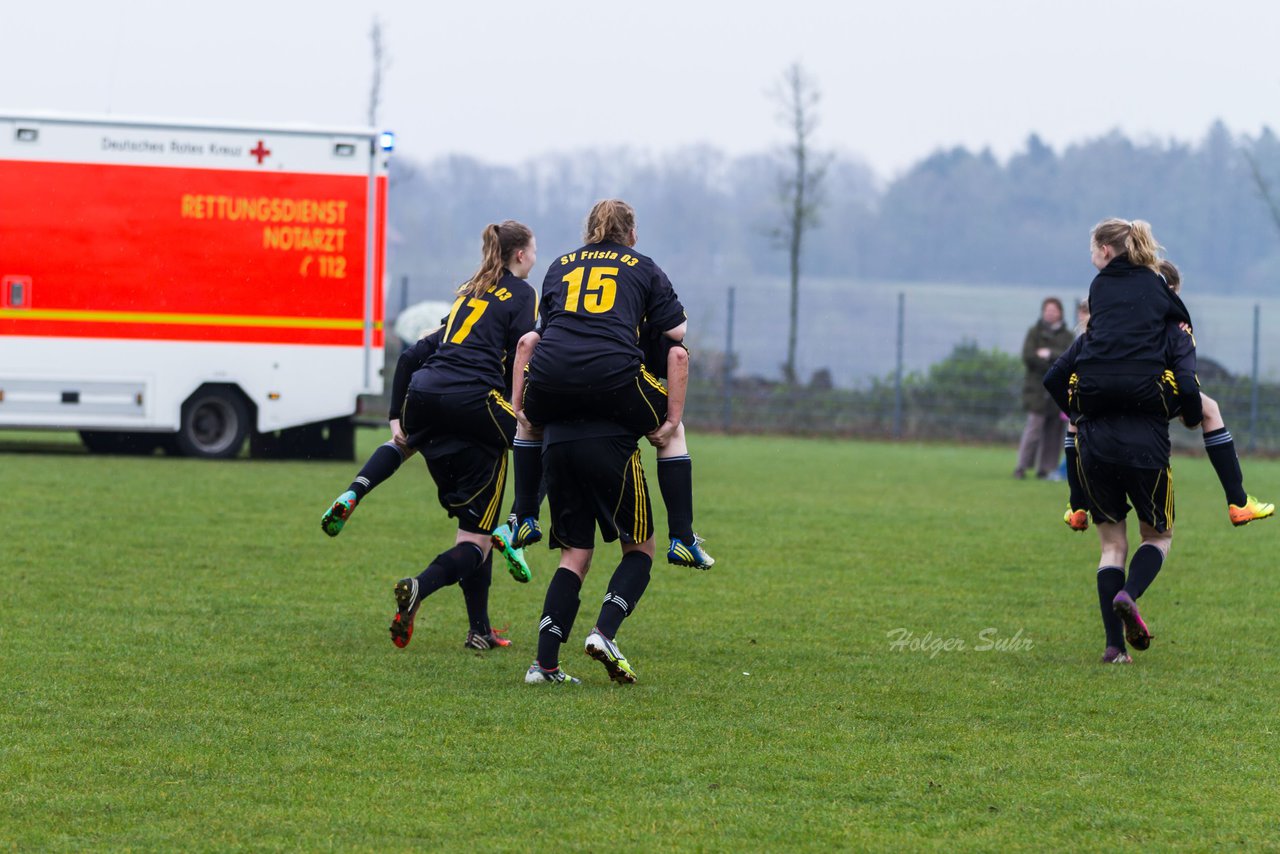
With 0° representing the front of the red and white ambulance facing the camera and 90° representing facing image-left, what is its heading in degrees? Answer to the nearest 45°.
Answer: approximately 90°

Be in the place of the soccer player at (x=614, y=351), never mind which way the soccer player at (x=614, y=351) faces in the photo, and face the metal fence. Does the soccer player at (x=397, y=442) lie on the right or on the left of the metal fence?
left

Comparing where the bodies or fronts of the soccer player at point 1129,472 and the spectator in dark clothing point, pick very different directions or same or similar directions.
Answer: very different directions

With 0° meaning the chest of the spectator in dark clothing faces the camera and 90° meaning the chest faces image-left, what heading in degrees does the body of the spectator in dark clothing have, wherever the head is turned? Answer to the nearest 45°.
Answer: approximately 0°

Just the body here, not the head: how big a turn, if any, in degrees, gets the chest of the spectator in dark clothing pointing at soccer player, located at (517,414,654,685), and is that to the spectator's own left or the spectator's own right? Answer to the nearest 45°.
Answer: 0° — they already face them

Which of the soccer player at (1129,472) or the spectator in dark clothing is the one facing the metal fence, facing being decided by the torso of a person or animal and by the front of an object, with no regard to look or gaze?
the soccer player

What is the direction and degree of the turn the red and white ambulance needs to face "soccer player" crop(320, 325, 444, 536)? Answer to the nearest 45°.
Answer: approximately 90° to its left

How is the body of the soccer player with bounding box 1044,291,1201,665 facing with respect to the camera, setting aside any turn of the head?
away from the camera

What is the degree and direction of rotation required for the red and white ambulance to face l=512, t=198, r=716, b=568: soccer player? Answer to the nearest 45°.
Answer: approximately 90° to its left

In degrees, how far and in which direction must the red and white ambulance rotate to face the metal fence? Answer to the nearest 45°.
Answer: approximately 135° to its right

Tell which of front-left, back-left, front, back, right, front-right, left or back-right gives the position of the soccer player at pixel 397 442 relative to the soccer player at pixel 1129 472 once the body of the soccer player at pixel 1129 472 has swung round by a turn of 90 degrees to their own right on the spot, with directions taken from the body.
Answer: back

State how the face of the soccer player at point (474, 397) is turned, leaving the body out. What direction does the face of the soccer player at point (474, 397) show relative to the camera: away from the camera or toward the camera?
away from the camera

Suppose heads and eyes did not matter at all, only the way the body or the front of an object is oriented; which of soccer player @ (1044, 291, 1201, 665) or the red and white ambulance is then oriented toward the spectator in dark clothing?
the soccer player

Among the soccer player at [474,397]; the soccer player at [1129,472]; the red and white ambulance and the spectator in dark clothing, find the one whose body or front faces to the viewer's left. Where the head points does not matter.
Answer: the red and white ambulance

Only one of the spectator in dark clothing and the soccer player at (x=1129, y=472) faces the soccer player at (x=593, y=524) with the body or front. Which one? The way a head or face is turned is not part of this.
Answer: the spectator in dark clothing

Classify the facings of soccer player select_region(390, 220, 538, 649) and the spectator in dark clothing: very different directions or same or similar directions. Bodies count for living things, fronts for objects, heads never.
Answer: very different directions
